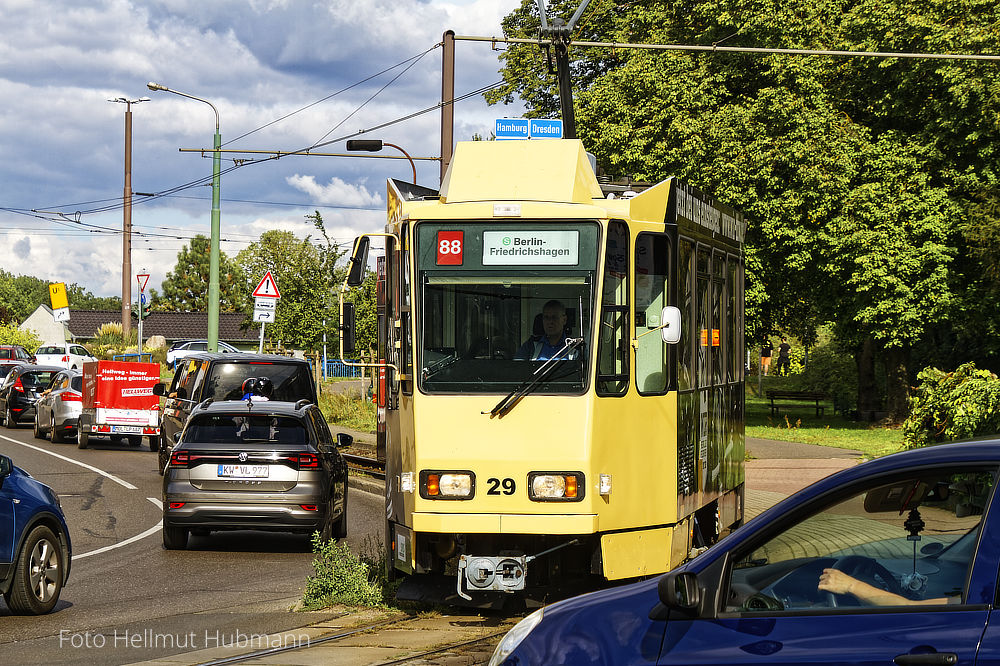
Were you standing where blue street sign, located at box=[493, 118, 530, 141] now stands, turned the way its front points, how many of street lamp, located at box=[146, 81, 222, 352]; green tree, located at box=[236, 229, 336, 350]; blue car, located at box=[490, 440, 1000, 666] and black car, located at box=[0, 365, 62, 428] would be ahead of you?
1

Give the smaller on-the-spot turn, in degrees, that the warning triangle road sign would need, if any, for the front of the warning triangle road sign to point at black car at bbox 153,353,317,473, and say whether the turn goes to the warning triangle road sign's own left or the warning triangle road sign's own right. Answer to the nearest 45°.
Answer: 0° — it already faces it

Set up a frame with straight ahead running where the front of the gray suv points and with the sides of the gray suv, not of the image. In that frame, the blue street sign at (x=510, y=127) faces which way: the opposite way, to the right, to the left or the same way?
the opposite way

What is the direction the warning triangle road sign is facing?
toward the camera

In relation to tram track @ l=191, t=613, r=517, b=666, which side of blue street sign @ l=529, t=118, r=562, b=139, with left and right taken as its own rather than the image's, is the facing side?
front

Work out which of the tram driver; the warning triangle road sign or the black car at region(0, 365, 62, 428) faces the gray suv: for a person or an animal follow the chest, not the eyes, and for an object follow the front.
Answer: the warning triangle road sign

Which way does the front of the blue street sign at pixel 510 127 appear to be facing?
toward the camera

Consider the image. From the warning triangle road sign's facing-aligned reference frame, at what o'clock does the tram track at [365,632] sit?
The tram track is roughly at 12 o'clock from the warning triangle road sign.

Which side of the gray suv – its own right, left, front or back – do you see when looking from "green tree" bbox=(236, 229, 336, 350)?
front

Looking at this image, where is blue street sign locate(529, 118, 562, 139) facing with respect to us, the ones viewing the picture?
facing the viewer

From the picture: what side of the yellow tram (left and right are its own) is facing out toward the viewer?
front

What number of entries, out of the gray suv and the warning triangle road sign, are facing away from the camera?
1

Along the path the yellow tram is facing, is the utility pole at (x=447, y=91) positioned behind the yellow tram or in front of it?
behind

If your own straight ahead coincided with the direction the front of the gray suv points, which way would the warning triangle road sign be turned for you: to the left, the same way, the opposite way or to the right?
the opposite way

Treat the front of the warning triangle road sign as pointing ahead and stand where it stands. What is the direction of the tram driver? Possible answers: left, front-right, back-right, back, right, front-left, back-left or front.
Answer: front

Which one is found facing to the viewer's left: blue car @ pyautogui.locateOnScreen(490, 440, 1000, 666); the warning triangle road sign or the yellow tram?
the blue car

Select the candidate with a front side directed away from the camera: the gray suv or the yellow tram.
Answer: the gray suv

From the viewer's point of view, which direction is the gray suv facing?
away from the camera

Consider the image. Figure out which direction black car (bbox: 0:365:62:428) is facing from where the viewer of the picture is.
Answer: facing away from the viewer and to the left of the viewer

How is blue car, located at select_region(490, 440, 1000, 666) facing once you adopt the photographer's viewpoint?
facing to the left of the viewer
